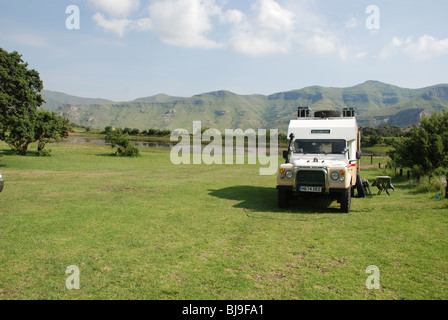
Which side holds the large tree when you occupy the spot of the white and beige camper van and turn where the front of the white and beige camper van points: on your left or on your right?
on your right

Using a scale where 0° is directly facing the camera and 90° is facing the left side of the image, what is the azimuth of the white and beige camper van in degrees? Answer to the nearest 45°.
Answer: approximately 0°
